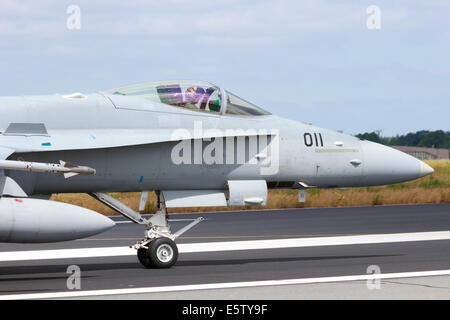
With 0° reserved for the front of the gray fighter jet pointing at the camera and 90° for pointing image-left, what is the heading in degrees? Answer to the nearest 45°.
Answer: approximately 270°
